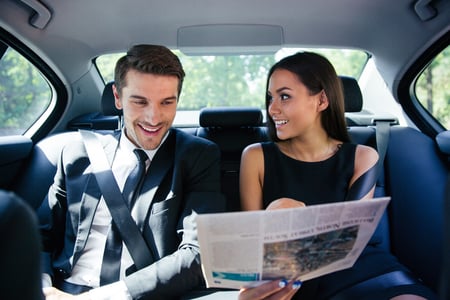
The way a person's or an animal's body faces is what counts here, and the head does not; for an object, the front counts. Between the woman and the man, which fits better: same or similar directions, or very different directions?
same or similar directions

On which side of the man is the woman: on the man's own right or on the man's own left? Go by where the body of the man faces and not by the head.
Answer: on the man's own left

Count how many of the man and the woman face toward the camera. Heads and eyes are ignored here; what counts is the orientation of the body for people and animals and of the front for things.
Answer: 2

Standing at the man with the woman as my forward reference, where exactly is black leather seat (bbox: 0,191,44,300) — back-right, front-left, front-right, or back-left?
back-right

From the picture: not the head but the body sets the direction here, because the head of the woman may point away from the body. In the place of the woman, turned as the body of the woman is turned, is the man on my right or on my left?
on my right

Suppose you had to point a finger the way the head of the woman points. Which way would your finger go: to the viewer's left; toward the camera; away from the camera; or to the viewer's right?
to the viewer's left

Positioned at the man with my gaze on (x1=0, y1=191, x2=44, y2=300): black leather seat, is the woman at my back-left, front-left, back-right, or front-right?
back-left

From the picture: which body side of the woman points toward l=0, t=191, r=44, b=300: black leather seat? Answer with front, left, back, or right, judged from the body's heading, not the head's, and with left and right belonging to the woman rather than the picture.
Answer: front

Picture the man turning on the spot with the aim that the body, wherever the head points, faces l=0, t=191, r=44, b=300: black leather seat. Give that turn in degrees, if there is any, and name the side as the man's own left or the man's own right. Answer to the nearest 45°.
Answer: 0° — they already face it

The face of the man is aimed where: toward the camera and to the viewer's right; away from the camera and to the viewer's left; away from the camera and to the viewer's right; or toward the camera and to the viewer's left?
toward the camera and to the viewer's right

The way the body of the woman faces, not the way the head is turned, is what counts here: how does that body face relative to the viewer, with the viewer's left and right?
facing the viewer

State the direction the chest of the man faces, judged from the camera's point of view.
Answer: toward the camera

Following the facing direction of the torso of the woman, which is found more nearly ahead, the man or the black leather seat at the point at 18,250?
the black leather seat
